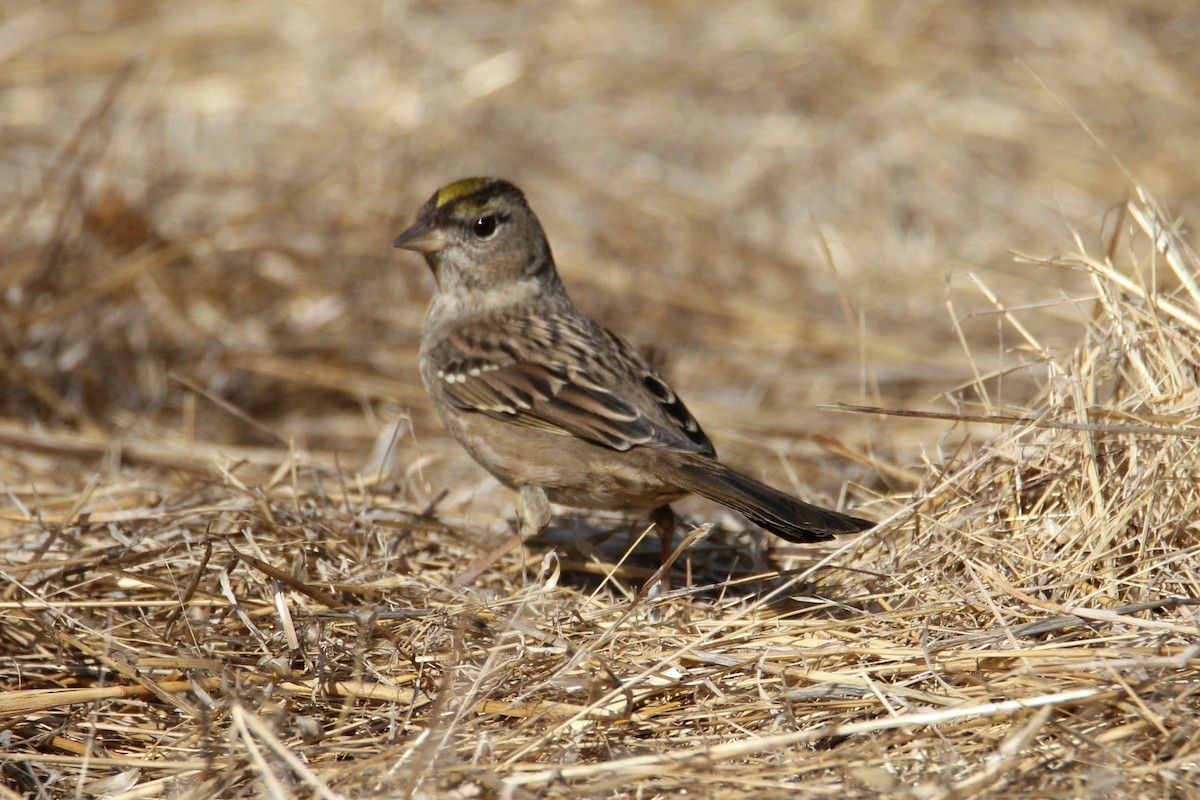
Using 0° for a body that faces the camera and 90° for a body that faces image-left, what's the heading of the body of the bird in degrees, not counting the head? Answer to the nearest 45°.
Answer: approximately 90°
